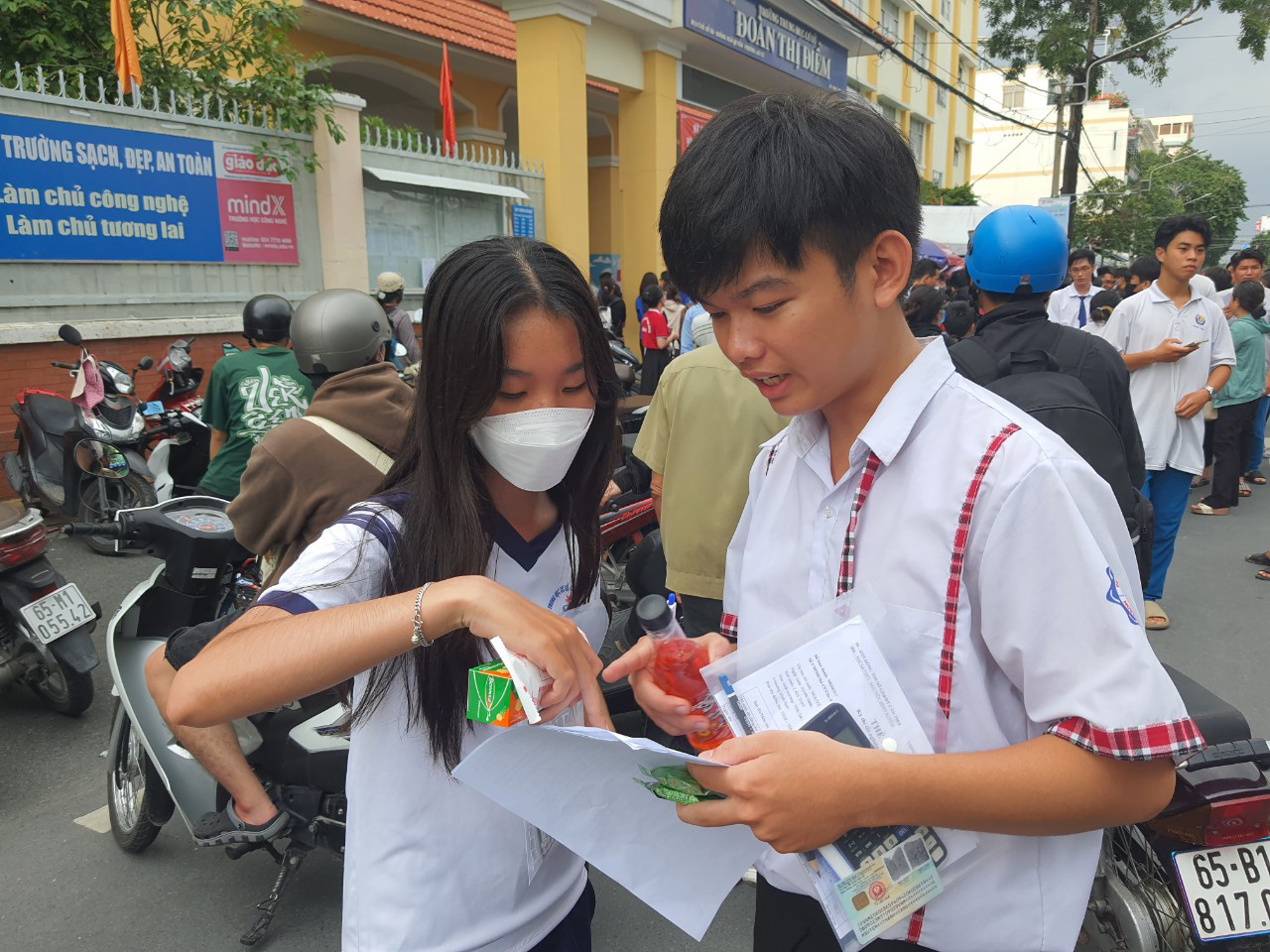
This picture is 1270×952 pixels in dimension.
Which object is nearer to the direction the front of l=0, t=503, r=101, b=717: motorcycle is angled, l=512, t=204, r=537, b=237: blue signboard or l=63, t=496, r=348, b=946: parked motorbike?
the blue signboard

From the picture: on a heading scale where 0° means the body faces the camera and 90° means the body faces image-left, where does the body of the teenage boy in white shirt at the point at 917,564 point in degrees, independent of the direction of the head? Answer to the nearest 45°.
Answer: approximately 45°

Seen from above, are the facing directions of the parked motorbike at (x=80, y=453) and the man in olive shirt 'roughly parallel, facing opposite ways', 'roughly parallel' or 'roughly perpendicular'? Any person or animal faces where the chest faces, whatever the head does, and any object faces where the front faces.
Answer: roughly perpendicular

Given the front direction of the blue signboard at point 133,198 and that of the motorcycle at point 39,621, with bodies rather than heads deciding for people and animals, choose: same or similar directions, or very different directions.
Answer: very different directions

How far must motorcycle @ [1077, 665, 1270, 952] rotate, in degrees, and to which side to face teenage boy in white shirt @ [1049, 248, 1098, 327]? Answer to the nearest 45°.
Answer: approximately 45° to its right

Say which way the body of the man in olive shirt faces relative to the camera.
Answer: away from the camera

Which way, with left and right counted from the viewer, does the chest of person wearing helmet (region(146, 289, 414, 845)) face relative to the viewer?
facing away from the viewer and to the left of the viewer

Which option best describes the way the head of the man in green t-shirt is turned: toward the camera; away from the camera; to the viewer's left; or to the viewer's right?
away from the camera

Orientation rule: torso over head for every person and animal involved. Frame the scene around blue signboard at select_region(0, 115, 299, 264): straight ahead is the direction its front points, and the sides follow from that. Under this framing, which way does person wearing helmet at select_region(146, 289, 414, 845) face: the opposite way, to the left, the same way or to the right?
the opposite way

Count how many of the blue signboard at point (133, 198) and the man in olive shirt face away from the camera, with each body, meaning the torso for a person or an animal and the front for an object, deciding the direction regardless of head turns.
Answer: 1
